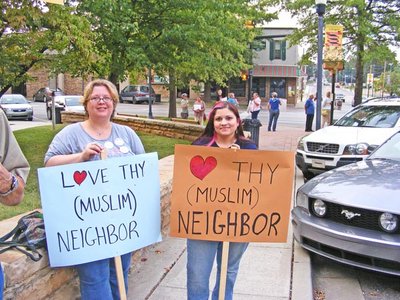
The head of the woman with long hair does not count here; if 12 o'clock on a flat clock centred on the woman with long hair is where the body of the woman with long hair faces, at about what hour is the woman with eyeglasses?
The woman with eyeglasses is roughly at 3 o'clock from the woman with long hair.

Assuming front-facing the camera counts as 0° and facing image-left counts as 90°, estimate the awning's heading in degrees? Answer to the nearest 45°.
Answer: approximately 0°

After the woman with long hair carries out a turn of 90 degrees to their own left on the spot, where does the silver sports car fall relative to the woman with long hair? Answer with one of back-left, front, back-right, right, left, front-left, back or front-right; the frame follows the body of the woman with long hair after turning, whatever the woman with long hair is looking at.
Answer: front-left

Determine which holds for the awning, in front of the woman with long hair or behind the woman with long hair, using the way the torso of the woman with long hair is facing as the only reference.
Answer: behind

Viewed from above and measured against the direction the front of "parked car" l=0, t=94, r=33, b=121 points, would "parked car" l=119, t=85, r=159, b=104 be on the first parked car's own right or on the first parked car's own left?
on the first parked car's own left

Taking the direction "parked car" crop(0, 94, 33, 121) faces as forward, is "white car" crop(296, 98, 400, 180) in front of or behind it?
in front

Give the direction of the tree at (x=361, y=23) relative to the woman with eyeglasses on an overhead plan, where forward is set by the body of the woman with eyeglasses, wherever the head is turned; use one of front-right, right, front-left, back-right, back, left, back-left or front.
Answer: back-left

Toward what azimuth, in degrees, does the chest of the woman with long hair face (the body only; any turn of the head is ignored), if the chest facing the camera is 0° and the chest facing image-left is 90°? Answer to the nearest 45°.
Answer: approximately 0°

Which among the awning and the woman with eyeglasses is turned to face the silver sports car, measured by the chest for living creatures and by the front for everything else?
the awning

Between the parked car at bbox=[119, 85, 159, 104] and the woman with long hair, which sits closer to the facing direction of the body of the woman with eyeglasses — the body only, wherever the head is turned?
the woman with long hair

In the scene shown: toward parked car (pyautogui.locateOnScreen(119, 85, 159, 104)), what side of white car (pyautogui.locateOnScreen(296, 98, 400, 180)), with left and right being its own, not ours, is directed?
right
